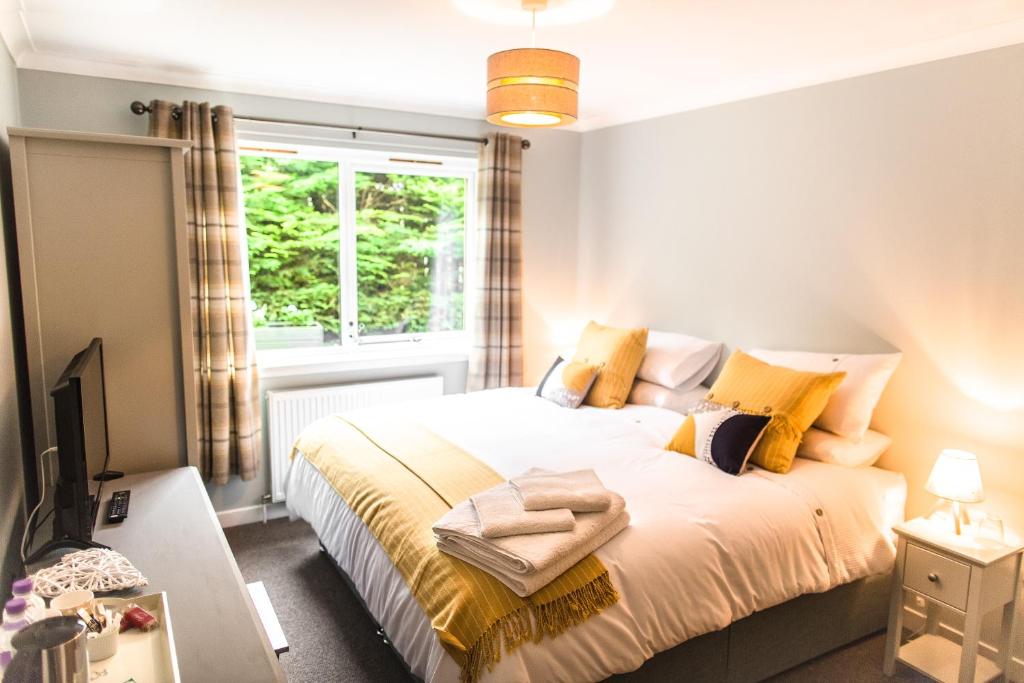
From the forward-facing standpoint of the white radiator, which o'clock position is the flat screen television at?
The flat screen television is roughly at 2 o'clock from the white radiator.

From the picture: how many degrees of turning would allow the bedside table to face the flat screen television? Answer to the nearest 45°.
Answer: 0° — it already faces it

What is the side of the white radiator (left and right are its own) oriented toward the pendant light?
front

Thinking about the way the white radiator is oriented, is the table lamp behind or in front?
in front

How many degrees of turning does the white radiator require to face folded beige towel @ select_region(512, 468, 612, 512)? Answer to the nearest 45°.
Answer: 0° — it already faces it

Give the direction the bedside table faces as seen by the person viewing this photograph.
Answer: facing the viewer and to the left of the viewer

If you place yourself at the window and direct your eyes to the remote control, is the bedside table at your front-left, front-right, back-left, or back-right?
front-left

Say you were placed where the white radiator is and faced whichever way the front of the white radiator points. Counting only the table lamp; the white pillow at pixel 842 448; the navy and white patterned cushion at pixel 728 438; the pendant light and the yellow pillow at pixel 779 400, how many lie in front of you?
5

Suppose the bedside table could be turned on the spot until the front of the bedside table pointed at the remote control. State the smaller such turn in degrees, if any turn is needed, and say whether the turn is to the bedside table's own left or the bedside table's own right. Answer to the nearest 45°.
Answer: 0° — it already faces it

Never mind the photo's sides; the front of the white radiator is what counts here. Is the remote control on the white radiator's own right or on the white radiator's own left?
on the white radiator's own right

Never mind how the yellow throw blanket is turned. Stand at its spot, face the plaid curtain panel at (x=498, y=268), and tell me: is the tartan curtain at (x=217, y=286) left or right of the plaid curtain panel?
left

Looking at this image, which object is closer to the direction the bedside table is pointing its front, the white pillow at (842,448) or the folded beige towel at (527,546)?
the folded beige towel

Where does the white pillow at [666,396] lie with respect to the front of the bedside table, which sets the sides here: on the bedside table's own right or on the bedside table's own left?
on the bedside table's own right

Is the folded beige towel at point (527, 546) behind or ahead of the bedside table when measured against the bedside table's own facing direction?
ahead

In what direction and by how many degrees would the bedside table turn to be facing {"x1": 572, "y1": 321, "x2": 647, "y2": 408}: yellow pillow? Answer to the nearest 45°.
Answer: approximately 45° to its right

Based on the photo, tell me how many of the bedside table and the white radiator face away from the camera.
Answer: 0

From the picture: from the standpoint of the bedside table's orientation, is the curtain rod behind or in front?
in front

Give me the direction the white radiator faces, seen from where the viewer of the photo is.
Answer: facing the viewer and to the right of the viewer
